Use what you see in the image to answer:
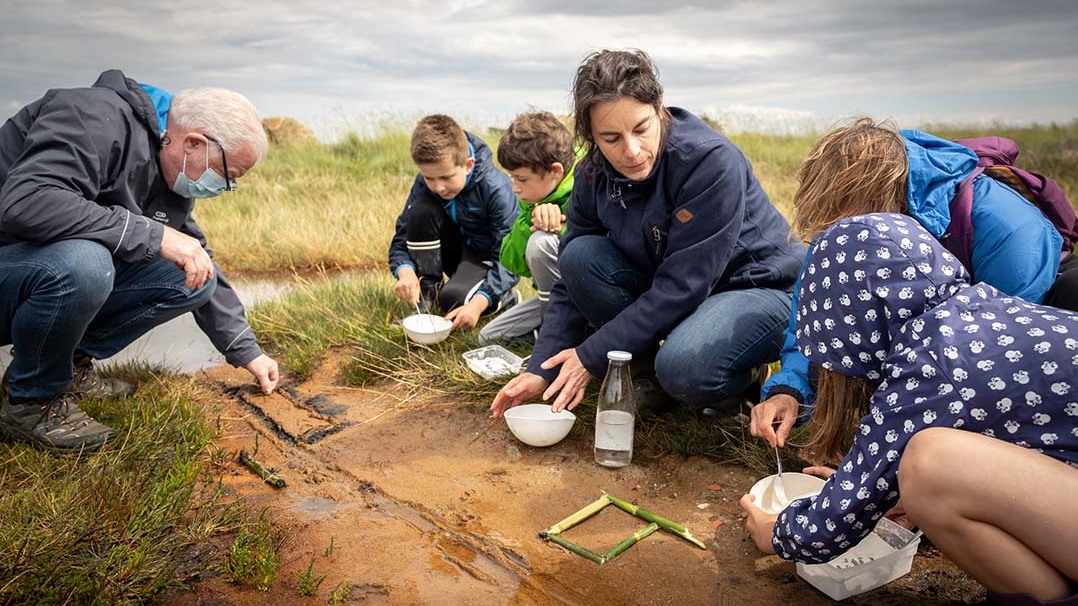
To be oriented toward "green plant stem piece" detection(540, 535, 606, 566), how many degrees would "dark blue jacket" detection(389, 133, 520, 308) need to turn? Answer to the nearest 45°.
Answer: approximately 45° to its left

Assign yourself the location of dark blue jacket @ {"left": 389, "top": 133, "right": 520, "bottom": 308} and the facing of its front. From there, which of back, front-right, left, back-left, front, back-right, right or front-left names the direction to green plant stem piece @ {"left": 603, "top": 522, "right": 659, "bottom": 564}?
front-left

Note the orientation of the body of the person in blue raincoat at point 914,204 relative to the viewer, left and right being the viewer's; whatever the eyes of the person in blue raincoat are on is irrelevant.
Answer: facing to the left of the viewer

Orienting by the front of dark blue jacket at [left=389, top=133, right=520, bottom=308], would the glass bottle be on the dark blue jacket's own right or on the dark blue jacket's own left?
on the dark blue jacket's own left

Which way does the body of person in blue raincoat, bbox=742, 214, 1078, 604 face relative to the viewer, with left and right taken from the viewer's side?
facing to the left of the viewer

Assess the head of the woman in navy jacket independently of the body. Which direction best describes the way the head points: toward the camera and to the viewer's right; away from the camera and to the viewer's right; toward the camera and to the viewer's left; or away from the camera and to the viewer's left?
toward the camera and to the viewer's left

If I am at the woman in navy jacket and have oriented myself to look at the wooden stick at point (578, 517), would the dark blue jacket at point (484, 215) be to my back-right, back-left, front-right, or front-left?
back-right

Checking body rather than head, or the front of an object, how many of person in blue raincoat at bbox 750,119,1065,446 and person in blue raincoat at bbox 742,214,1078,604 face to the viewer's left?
2

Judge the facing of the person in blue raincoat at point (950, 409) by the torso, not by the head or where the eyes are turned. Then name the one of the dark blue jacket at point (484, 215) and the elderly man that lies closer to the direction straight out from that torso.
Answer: the elderly man

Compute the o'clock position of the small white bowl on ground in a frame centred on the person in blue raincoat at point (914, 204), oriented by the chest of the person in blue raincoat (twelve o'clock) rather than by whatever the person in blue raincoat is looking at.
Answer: The small white bowl on ground is roughly at 12 o'clock from the person in blue raincoat.

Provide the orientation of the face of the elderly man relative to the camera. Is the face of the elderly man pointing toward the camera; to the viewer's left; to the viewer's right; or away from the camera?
to the viewer's right
